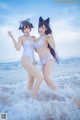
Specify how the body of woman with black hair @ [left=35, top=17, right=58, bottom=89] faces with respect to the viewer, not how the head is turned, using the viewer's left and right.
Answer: facing the viewer and to the left of the viewer
